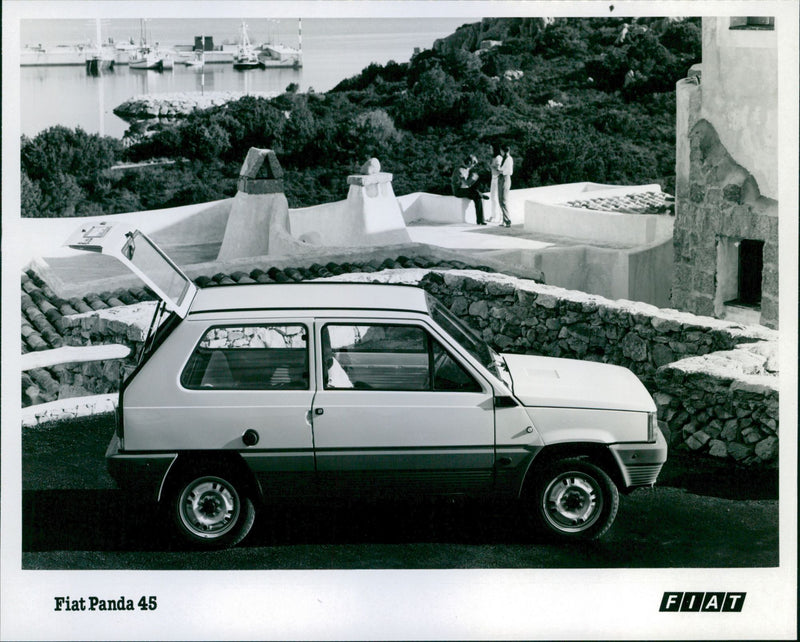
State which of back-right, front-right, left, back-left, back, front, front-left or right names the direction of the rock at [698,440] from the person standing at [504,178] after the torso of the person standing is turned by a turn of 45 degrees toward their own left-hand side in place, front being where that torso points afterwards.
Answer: left

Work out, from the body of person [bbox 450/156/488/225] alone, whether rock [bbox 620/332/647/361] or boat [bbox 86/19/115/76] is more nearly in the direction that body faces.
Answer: the rock

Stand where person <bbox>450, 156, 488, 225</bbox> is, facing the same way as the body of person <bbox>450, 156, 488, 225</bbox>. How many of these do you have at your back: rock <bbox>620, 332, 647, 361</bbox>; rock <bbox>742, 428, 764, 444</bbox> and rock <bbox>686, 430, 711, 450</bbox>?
0

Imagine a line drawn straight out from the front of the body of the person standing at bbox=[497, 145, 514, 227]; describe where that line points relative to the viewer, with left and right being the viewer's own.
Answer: facing to the left of the viewer

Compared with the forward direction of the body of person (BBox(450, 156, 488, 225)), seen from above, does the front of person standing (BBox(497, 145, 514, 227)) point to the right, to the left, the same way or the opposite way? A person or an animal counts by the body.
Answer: the opposite way

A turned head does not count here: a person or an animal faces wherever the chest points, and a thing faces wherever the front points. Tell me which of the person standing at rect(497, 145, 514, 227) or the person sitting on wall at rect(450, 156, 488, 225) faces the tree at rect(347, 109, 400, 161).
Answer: the person standing at rect(497, 145, 514, 227)

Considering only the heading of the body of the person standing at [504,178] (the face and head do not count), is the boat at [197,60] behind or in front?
in front

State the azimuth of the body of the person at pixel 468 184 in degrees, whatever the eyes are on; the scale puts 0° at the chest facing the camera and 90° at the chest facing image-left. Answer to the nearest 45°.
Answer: approximately 270°

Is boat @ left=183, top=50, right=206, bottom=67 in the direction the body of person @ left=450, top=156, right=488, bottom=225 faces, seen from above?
no
